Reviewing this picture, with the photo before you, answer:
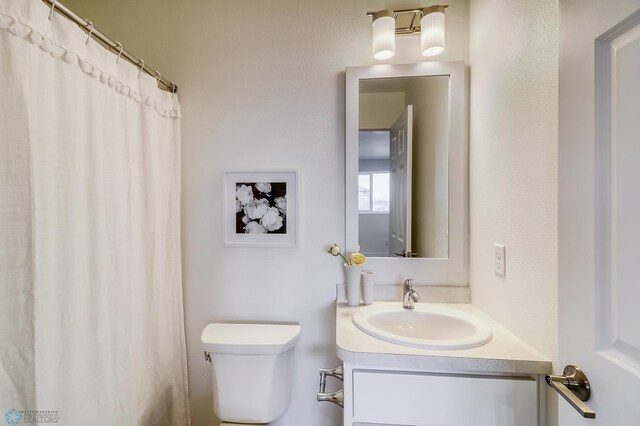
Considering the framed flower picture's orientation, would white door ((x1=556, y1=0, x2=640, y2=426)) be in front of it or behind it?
in front

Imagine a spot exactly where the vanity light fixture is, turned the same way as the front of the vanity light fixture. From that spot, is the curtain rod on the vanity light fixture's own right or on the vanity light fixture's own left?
on the vanity light fixture's own right

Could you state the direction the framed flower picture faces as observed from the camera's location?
facing the viewer

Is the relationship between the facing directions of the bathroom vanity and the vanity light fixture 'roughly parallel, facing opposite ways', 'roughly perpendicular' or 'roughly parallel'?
roughly parallel

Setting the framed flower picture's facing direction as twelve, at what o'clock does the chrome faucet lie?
The chrome faucet is roughly at 10 o'clock from the framed flower picture.

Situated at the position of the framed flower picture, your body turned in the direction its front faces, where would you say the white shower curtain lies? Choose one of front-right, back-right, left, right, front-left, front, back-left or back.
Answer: front-right

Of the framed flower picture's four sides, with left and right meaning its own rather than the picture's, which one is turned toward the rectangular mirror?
left

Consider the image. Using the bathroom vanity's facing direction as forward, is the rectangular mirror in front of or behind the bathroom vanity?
behind

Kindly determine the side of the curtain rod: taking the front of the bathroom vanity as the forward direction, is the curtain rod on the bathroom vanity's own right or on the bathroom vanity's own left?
on the bathroom vanity's own right
